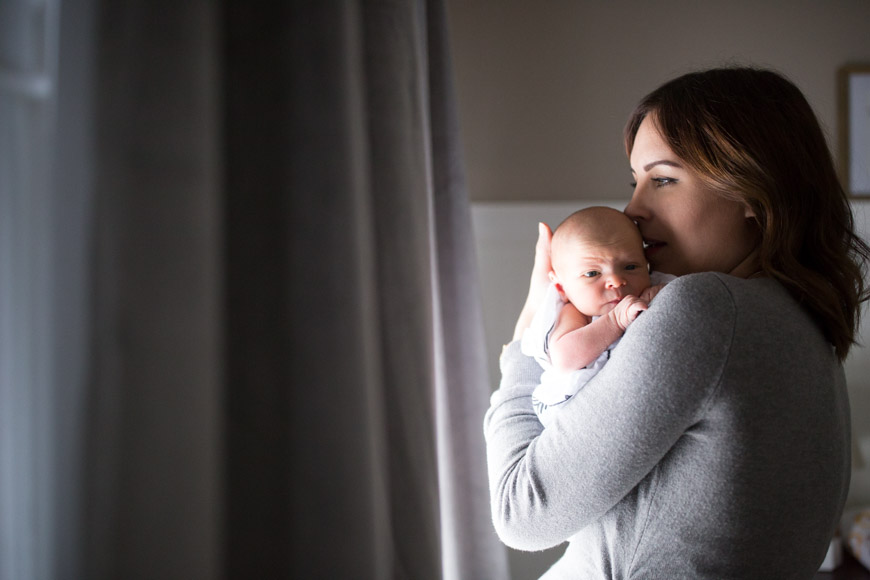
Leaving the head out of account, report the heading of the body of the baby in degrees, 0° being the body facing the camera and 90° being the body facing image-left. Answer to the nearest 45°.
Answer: approximately 315°

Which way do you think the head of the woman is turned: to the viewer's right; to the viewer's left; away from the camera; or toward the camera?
to the viewer's left

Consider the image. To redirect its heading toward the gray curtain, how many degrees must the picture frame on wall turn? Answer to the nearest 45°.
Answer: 0° — it already faces it

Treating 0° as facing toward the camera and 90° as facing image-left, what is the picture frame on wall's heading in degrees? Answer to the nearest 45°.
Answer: approximately 0°

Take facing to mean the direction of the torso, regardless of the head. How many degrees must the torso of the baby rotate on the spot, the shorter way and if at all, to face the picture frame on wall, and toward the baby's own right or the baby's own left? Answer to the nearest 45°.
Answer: approximately 90° to the baby's own left
